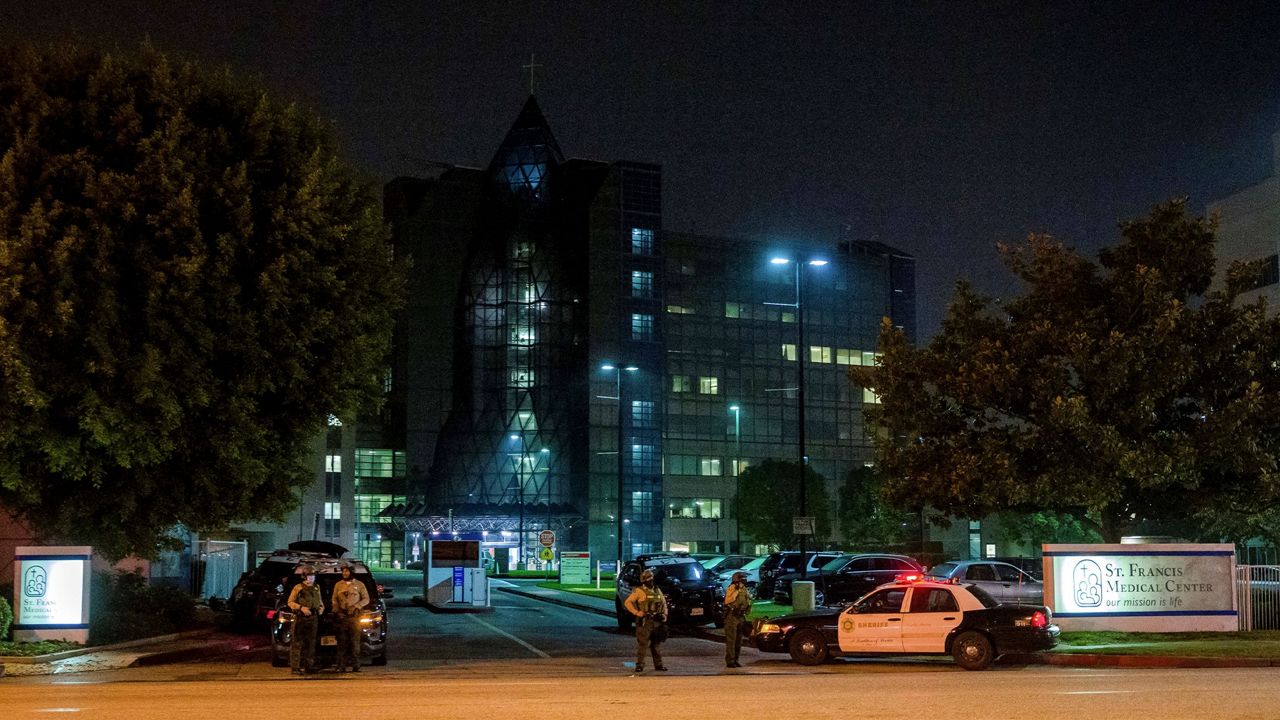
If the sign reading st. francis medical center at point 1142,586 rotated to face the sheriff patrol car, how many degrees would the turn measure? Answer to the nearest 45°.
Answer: approximately 45° to its right

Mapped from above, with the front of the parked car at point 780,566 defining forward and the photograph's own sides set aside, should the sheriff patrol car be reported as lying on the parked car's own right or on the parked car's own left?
on the parked car's own left

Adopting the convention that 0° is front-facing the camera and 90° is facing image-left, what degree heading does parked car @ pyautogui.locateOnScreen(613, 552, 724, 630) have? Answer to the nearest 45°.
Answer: approximately 315°

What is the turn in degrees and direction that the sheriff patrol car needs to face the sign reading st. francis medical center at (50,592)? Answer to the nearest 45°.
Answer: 0° — it already faces it

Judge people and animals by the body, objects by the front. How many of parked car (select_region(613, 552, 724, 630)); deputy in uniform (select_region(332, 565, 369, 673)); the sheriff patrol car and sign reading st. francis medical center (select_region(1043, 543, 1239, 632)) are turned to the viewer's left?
1

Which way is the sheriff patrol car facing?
to the viewer's left

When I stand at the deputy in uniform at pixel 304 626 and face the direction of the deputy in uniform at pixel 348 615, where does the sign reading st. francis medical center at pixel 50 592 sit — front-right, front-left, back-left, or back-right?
back-left

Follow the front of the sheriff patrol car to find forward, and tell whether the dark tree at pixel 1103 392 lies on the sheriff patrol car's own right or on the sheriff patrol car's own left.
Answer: on the sheriff patrol car's own right

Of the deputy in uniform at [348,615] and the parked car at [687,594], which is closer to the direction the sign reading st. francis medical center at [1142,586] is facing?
the deputy in uniform

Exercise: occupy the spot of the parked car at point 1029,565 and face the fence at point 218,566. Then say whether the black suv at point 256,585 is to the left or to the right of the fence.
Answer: left

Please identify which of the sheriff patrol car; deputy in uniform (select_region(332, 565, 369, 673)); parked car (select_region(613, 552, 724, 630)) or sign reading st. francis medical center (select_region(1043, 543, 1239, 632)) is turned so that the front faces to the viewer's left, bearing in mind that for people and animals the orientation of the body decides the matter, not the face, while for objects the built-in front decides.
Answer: the sheriff patrol car

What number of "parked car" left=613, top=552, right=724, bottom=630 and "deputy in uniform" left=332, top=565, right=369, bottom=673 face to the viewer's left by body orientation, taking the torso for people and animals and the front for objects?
0

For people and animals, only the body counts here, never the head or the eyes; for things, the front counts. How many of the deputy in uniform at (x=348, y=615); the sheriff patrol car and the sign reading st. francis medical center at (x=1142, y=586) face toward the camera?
2
